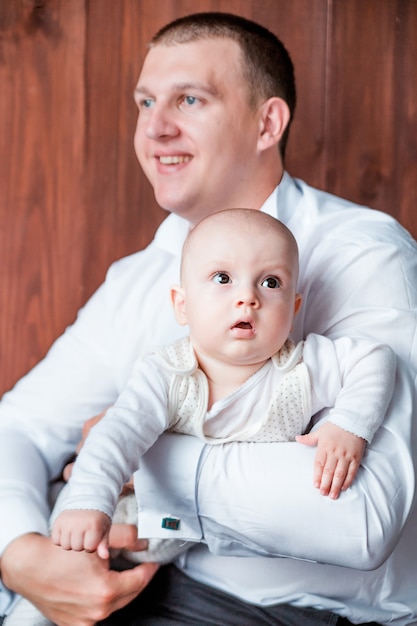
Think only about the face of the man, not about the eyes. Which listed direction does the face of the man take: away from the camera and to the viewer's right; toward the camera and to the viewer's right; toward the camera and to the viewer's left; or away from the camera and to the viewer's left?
toward the camera and to the viewer's left

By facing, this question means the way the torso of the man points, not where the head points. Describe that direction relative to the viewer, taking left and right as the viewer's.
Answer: facing the viewer and to the left of the viewer

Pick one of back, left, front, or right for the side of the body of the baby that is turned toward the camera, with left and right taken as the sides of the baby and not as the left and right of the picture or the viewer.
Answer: front
